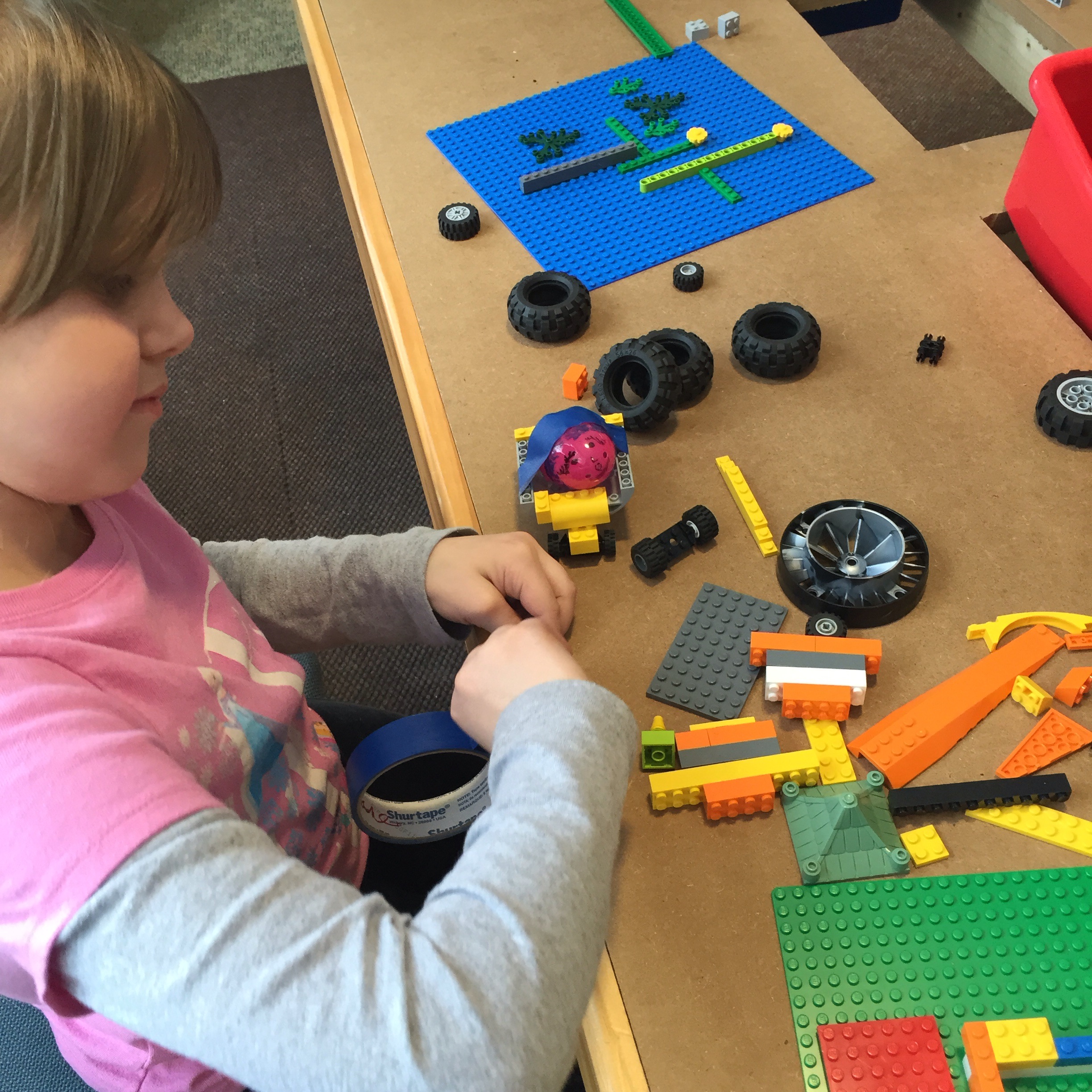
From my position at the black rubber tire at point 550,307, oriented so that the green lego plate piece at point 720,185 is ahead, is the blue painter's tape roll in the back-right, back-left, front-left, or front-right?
back-right

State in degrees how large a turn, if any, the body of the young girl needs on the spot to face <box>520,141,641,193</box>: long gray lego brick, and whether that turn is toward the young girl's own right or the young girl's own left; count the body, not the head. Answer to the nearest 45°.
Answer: approximately 90° to the young girl's own left

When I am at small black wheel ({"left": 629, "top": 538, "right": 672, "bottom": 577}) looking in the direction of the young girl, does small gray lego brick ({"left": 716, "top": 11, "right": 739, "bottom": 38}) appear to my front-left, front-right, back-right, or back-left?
back-right

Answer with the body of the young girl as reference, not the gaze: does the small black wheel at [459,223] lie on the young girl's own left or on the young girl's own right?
on the young girl's own left

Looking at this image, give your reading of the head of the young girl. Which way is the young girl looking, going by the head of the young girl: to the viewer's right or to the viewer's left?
to the viewer's right

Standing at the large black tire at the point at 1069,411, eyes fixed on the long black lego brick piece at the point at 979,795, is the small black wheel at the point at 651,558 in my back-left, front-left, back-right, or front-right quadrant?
front-right

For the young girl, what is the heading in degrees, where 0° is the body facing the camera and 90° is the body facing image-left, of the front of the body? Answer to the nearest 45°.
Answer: approximately 270°

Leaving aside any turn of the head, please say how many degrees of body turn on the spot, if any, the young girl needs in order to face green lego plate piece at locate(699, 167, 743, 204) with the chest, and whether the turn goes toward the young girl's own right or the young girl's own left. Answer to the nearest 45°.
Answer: approximately 45° to the young girl's own left

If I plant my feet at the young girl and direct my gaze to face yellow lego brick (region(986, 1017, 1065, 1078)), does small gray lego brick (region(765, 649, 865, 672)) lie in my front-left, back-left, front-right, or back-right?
front-left

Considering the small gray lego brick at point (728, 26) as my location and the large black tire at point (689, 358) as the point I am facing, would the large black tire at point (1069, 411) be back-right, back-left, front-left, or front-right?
front-left
